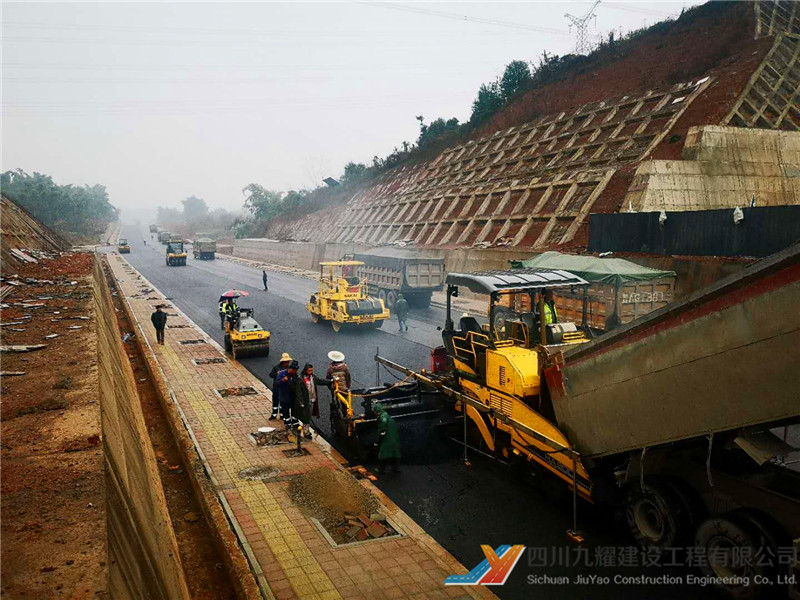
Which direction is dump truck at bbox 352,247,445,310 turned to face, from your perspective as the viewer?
facing away from the viewer and to the left of the viewer

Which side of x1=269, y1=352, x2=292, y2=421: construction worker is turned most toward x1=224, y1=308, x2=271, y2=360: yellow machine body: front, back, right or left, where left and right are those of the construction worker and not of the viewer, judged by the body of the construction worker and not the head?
back

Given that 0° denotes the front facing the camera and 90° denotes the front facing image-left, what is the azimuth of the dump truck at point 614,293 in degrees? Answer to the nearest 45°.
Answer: approximately 135°

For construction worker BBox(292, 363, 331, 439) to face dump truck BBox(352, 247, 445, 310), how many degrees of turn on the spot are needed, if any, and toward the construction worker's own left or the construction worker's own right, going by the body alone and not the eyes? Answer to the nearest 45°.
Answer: approximately 135° to the construction worker's own left

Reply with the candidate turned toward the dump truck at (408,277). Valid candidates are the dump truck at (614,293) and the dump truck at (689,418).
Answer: the dump truck at (614,293)

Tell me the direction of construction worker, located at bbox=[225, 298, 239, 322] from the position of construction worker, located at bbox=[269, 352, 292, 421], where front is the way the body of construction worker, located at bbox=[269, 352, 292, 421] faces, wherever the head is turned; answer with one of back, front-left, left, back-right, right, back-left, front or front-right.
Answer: left

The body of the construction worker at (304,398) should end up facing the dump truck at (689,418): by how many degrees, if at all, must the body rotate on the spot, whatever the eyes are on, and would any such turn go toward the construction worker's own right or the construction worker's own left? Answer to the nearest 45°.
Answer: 0° — they already face it

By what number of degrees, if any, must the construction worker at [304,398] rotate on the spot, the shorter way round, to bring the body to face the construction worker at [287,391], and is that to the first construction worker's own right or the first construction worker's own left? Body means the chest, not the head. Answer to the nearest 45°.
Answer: approximately 180°
